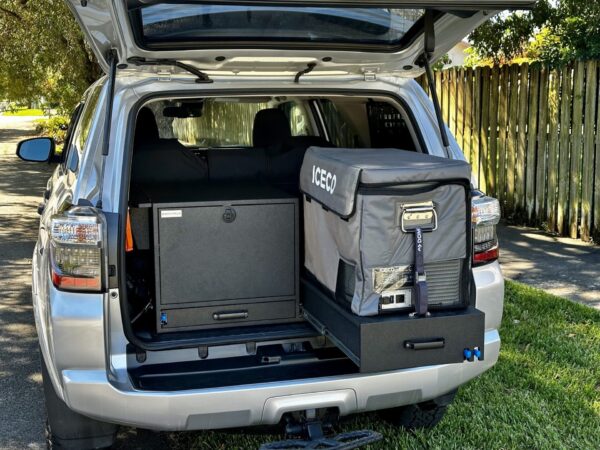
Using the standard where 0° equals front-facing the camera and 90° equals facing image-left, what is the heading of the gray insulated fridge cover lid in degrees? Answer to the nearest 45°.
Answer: approximately 45°

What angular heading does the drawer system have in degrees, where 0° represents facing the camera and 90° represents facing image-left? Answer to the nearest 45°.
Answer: approximately 0°

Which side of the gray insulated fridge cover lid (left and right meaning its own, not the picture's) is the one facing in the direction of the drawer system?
right

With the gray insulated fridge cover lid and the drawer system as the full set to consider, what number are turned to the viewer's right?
0

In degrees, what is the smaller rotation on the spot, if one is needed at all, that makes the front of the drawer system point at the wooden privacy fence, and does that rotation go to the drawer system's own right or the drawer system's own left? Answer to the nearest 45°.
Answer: approximately 135° to the drawer system's own left
